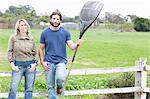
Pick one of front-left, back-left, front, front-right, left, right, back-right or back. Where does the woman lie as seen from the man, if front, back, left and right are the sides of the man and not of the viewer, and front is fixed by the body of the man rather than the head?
right

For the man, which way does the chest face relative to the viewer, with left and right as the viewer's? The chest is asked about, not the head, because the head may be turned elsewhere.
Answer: facing the viewer

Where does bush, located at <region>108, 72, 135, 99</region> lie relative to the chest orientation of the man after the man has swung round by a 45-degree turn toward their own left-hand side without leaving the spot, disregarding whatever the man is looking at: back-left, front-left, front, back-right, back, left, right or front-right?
left
